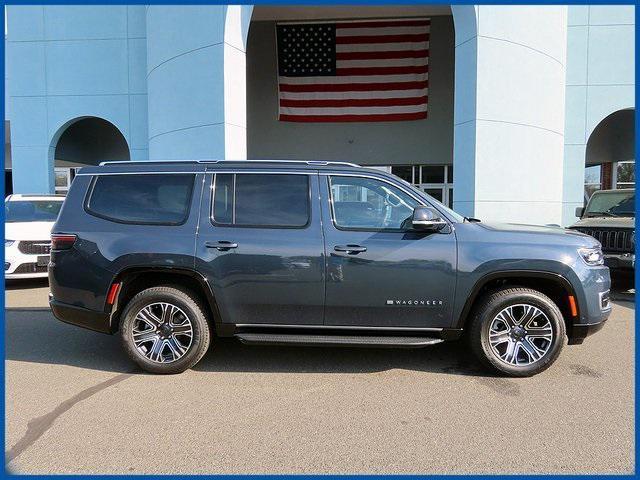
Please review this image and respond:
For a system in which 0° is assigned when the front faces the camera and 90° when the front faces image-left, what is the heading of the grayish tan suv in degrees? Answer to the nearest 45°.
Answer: approximately 0°

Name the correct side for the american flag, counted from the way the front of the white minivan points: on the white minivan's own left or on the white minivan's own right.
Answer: on the white minivan's own left

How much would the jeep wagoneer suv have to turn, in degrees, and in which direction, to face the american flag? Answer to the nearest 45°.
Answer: approximately 90° to its left

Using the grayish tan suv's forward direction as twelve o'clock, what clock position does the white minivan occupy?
The white minivan is roughly at 2 o'clock from the grayish tan suv.

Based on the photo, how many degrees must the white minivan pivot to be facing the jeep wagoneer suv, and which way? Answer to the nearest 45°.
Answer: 0° — it already faces it

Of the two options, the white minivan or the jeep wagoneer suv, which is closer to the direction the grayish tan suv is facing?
the jeep wagoneer suv

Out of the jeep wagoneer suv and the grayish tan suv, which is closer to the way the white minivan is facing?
the jeep wagoneer suv

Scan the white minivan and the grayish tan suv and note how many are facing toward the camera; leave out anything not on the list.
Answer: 2

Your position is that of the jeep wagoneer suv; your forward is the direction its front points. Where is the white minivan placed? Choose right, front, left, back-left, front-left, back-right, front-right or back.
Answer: back-left

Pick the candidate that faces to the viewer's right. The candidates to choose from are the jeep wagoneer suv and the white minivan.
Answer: the jeep wagoneer suv

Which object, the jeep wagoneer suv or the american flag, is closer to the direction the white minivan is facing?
the jeep wagoneer suv

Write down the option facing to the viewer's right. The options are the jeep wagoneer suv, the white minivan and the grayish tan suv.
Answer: the jeep wagoneer suv

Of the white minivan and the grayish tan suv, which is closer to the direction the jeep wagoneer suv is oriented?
the grayish tan suv

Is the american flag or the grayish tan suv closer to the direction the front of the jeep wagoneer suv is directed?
the grayish tan suv

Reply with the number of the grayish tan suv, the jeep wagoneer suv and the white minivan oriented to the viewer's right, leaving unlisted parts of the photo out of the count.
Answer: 1

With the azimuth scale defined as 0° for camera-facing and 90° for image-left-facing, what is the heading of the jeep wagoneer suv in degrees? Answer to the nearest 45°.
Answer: approximately 270°
